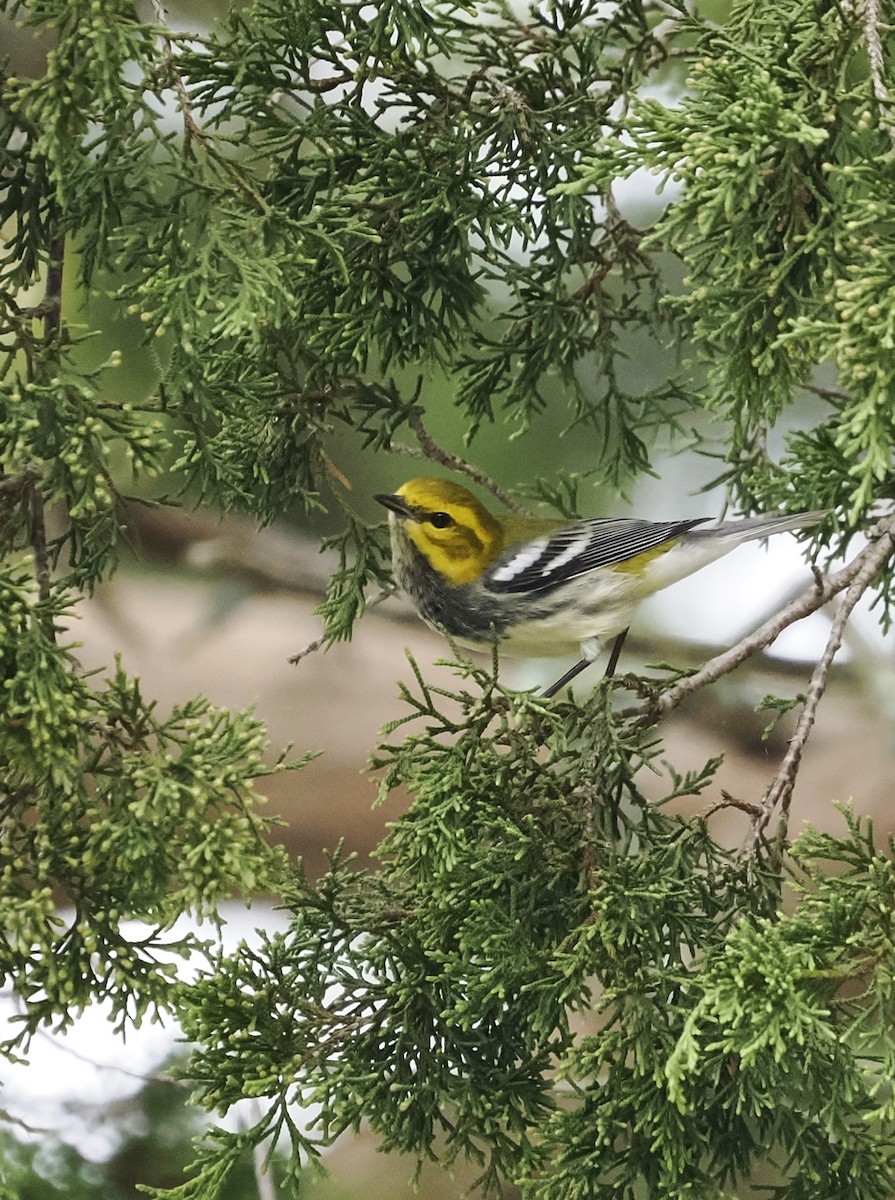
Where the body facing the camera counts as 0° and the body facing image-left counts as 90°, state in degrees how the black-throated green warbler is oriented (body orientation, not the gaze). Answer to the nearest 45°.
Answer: approximately 90°
